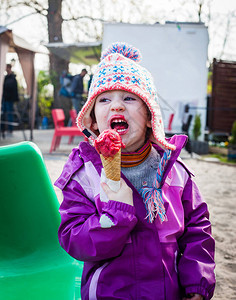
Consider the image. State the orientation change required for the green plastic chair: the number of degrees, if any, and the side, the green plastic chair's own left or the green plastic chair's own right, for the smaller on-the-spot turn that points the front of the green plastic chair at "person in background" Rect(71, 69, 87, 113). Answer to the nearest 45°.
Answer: approximately 180°

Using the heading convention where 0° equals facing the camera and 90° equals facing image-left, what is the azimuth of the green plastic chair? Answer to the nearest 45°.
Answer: approximately 0°

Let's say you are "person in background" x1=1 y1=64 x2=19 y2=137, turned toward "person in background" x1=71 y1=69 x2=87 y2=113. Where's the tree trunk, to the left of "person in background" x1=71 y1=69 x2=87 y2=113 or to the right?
left

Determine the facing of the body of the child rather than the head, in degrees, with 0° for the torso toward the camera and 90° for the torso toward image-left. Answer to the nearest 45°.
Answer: approximately 0°

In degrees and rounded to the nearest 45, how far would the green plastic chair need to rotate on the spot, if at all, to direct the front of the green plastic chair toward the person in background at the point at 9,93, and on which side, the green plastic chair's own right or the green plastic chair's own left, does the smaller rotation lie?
approximately 180°

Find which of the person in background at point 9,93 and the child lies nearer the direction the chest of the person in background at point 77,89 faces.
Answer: the child

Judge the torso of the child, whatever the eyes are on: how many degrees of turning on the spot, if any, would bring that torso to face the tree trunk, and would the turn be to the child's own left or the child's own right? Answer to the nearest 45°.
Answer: approximately 180°
